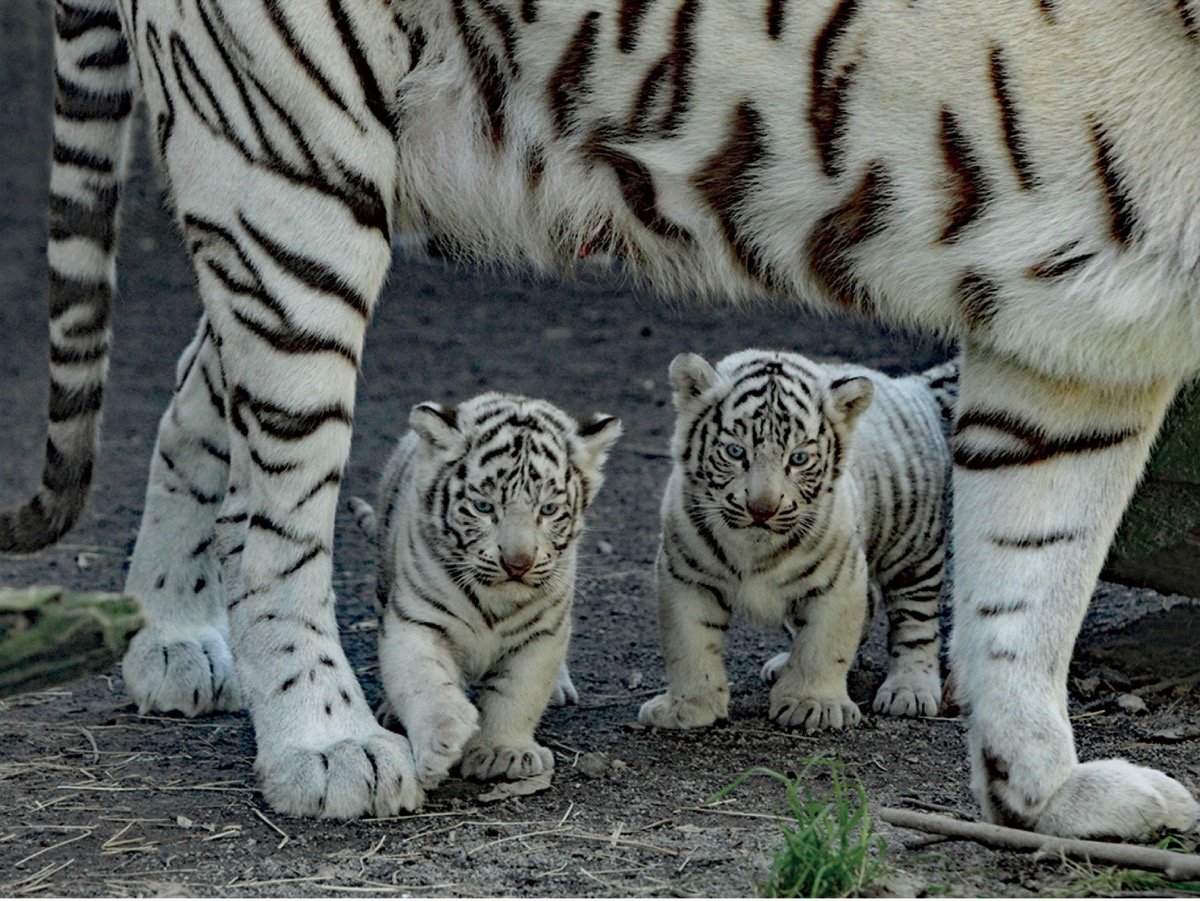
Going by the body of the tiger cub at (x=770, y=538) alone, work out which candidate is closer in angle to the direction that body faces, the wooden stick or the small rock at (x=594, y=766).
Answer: the small rock

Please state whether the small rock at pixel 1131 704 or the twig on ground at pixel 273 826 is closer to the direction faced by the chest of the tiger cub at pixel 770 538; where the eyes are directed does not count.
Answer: the twig on ground

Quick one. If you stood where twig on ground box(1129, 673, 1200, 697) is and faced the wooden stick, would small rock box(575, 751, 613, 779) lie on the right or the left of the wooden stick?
right

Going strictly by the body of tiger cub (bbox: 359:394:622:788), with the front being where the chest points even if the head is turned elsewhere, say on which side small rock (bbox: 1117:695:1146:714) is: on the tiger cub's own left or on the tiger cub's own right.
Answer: on the tiger cub's own left

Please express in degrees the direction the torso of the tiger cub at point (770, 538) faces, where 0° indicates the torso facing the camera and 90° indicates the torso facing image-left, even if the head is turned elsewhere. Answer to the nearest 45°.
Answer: approximately 45°

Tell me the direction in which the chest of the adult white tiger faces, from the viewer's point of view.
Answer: to the viewer's right

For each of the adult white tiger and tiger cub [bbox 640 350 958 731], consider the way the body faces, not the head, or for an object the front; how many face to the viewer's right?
1

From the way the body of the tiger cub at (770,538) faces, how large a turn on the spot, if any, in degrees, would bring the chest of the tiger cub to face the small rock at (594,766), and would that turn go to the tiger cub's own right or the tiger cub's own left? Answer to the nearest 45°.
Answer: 0° — it already faces it

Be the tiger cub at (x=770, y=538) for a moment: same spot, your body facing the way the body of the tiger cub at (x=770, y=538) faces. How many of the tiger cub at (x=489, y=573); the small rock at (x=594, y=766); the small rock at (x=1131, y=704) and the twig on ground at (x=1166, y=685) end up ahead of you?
2

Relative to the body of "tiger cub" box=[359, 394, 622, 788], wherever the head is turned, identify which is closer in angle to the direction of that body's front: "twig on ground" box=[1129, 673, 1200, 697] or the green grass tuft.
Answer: the green grass tuft

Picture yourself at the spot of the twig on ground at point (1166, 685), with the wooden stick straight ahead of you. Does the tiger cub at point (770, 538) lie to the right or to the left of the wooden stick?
right

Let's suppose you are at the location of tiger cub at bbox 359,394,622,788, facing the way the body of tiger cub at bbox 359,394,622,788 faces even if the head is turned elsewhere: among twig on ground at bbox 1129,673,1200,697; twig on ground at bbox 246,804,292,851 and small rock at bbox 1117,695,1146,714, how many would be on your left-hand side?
2

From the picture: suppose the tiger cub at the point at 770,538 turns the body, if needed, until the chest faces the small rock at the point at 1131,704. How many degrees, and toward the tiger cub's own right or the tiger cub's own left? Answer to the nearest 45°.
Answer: approximately 135° to the tiger cub's own left

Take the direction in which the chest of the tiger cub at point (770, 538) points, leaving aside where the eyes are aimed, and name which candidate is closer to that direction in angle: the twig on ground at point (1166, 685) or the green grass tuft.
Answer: the green grass tuft
